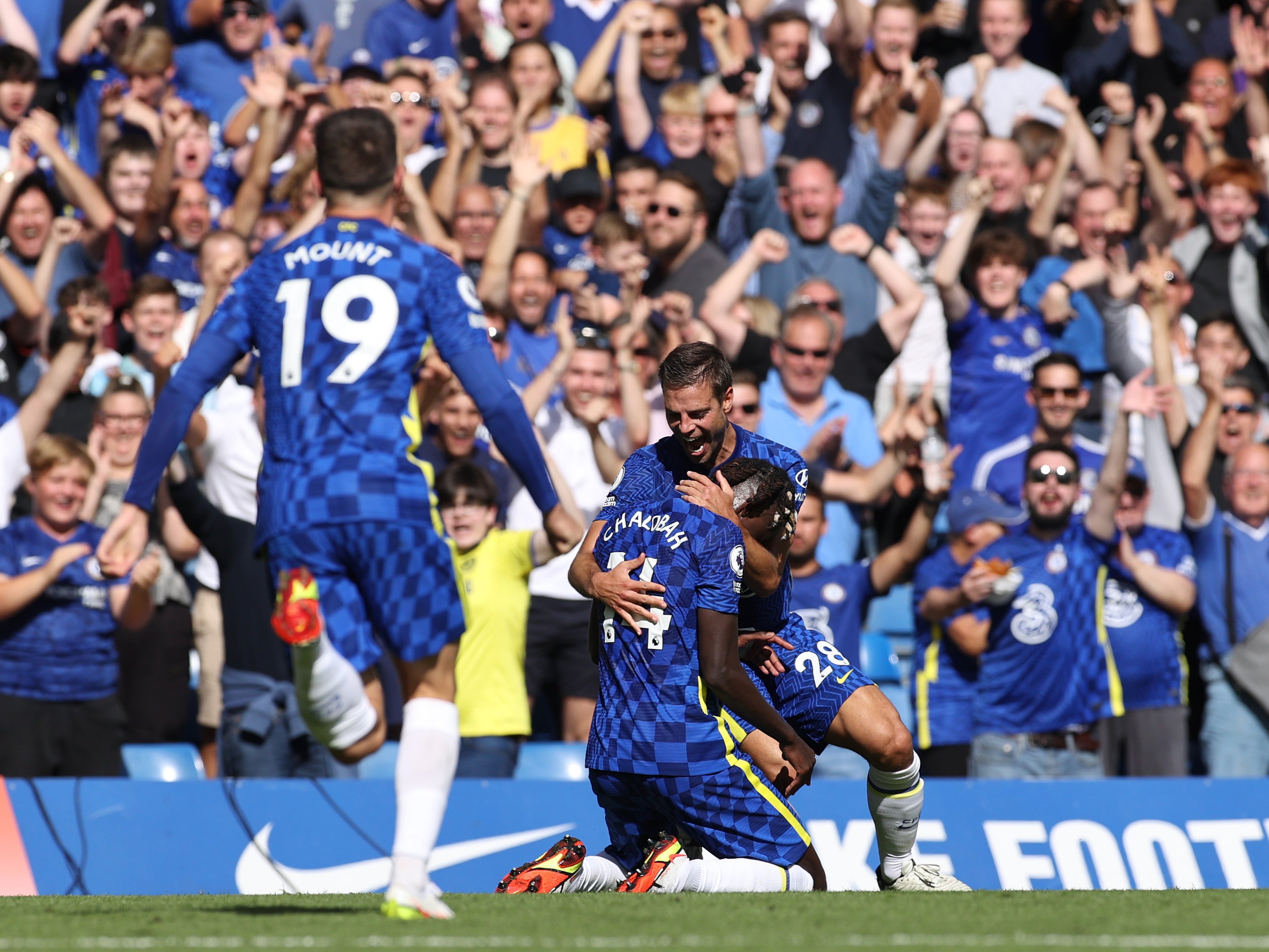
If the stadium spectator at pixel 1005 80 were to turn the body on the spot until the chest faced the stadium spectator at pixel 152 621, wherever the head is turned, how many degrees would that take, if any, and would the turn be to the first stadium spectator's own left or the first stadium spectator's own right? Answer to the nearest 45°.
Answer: approximately 45° to the first stadium spectator's own right

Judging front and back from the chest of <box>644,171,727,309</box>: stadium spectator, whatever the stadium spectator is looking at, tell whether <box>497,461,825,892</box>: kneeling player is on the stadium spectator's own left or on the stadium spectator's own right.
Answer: on the stadium spectator's own left

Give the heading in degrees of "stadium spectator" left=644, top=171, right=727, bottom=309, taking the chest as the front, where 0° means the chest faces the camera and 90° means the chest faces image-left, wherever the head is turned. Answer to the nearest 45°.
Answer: approximately 45°

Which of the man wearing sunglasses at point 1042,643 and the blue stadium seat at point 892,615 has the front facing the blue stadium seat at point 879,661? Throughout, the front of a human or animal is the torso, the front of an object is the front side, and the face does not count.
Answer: the blue stadium seat at point 892,615

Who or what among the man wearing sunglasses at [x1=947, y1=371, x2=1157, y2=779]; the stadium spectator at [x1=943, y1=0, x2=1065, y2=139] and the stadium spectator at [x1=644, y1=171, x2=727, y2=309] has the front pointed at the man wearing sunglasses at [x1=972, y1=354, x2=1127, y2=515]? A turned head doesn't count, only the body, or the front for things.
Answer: the stadium spectator at [x1=943, y1=0, x2=1065, y2=139]

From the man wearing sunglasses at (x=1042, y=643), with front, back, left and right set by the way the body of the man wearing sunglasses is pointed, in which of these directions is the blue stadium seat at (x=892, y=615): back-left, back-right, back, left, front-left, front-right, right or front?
back-right

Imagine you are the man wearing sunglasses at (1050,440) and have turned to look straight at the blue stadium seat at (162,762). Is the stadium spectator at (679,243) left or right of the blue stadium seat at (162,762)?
right
